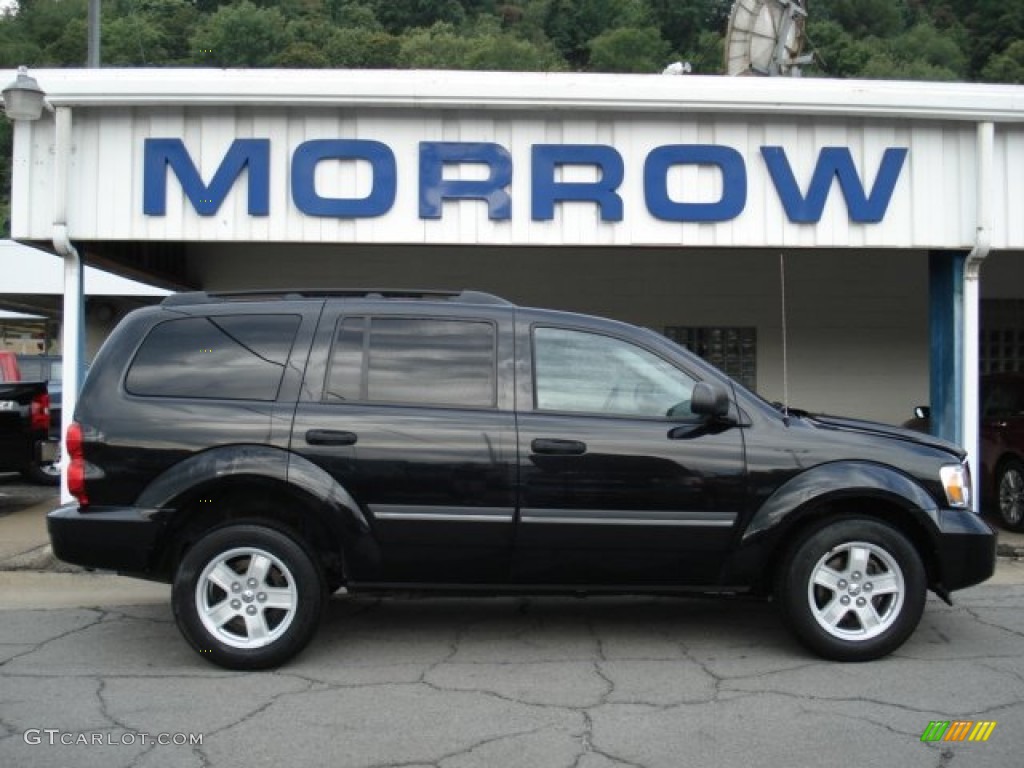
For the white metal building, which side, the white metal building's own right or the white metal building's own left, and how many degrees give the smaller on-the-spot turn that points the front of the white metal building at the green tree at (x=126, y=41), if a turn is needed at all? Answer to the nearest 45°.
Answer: approximately 135° to the white metal building's own right

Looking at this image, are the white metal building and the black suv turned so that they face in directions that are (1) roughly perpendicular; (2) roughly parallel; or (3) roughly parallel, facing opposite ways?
roughly perpendicular

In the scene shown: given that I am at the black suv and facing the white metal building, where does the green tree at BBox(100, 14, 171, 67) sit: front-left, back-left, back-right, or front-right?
front-left

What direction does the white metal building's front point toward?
toward the camera

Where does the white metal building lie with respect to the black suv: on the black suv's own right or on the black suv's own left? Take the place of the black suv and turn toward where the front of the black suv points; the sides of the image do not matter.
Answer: on the black suv's own left

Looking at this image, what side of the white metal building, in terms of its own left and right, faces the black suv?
front

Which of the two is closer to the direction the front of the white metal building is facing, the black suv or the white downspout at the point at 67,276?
the black suv

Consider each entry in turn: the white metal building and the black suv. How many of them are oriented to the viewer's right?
1

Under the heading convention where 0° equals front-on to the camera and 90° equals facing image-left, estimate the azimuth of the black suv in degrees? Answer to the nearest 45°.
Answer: approximately 270°

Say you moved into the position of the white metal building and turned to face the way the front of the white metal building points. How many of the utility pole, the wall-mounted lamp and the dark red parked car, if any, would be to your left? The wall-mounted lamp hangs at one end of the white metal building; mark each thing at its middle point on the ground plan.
1

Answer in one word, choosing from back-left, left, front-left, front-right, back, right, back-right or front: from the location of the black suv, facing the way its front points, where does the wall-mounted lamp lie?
back-left

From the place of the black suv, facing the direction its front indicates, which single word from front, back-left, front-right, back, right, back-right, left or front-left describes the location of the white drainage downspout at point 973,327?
front-left
